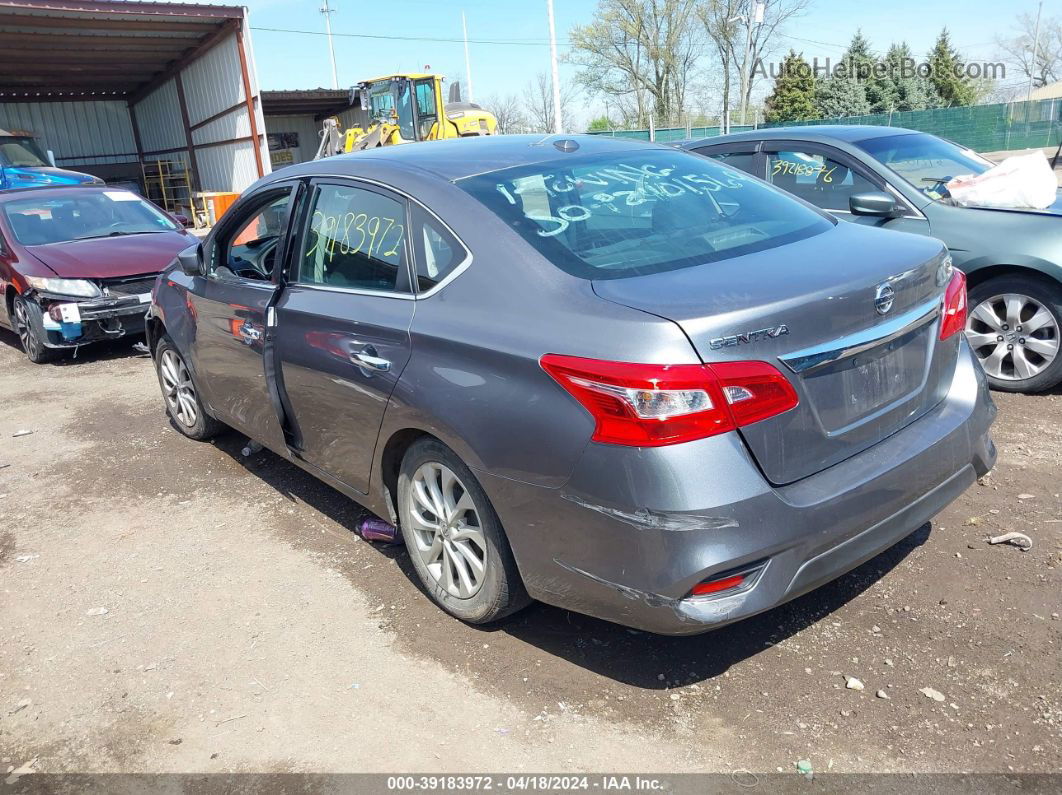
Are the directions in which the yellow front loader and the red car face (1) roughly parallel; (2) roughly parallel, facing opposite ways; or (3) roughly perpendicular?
roughly perpendicular

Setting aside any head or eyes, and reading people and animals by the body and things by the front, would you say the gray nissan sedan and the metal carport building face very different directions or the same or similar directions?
very different directions

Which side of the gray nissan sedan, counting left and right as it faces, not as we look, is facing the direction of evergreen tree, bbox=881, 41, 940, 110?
right

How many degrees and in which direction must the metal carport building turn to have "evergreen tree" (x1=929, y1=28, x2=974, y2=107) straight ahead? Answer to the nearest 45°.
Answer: approximately 90° to its left

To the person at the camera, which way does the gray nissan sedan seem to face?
facing away from the viewer and to the left of the viewer

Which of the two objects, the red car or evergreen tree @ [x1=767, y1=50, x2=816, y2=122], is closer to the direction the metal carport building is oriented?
the red car

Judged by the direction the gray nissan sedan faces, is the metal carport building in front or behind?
in front

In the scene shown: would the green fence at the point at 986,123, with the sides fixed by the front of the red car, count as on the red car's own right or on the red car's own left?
on the red car's own left

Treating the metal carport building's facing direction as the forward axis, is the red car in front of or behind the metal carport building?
in front

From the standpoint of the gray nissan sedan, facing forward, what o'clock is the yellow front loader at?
The yellow front loader is roughly at 1 o'clock from the gray nissan sedan.

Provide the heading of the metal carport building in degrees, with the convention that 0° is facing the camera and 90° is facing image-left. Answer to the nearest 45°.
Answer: approximately 0°

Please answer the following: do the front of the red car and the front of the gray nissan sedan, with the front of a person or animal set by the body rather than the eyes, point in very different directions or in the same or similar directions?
very different directions

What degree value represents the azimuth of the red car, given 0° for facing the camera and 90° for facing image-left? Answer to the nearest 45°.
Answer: approximately 315°

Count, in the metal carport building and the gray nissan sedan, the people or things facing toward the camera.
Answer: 1

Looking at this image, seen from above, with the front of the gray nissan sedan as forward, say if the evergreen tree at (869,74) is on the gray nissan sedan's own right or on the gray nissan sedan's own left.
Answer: on the gray nissan sedan's own right
